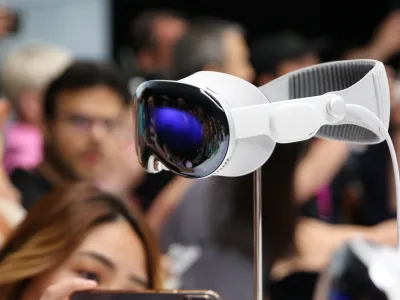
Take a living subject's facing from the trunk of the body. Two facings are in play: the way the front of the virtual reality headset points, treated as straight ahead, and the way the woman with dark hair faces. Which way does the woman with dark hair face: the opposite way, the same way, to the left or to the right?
to the left

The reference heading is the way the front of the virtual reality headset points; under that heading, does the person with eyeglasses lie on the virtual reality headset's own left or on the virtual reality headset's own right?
on the virtual reality headset's own right

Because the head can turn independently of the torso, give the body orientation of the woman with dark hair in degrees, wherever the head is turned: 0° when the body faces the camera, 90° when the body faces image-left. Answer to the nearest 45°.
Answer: approximately 315°

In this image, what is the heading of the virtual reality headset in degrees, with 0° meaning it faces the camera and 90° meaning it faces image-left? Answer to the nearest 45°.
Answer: approximately 45°
